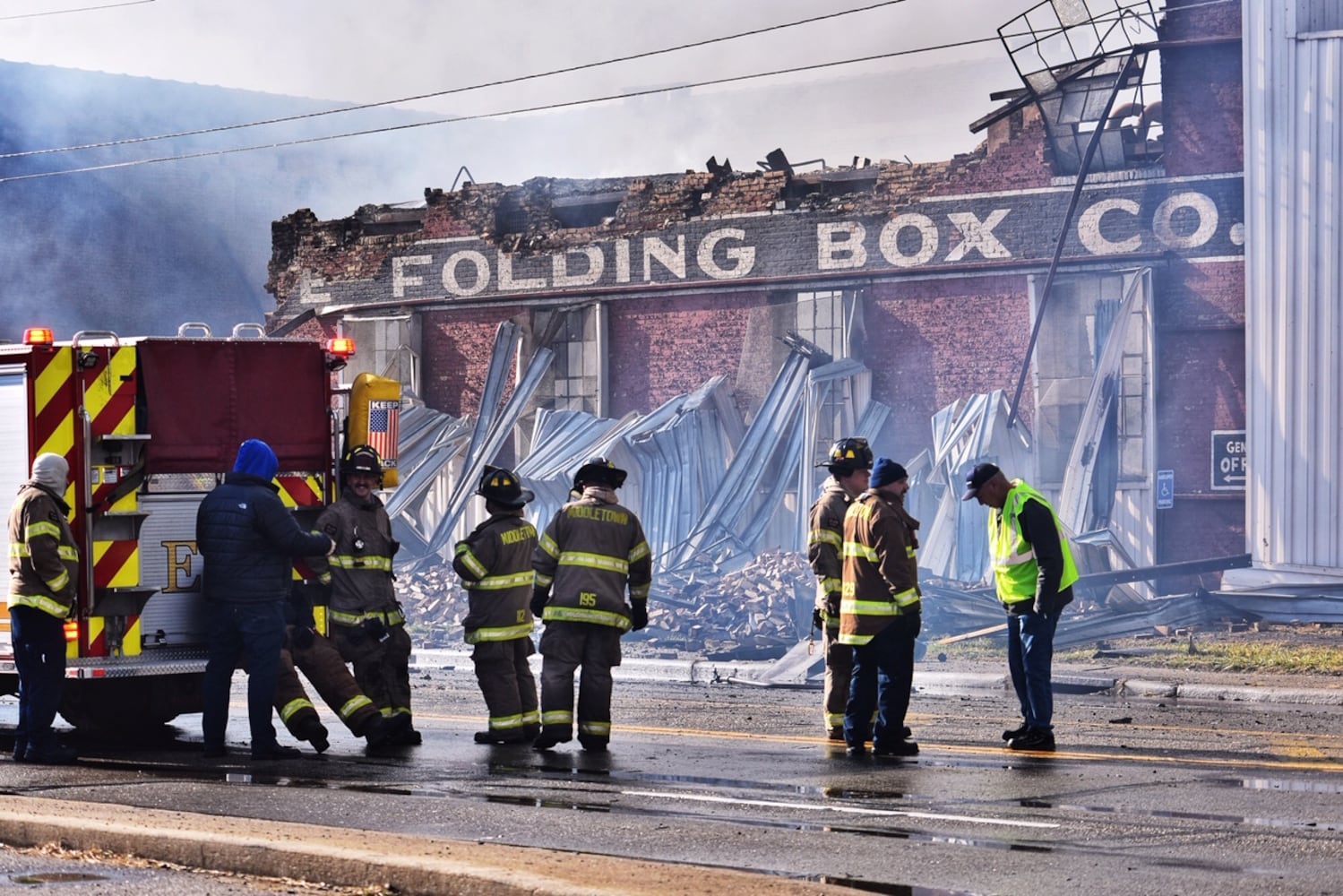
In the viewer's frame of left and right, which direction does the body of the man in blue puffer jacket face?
facing away from the viewer and to the right of the viewer

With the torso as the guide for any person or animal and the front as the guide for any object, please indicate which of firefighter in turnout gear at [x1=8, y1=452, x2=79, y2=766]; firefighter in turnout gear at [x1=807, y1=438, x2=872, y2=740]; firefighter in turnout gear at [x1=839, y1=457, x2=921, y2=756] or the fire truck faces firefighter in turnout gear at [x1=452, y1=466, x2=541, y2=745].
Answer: firefighter in turnout gear at [x1=8, y1=452, x2=79, y2=766]

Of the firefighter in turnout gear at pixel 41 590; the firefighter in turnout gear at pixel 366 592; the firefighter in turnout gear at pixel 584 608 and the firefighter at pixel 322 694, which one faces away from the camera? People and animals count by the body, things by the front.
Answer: the firefighter in turnout gear at pixel 584 608

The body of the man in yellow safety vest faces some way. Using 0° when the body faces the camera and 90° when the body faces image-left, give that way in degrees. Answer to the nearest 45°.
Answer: approximately 90°

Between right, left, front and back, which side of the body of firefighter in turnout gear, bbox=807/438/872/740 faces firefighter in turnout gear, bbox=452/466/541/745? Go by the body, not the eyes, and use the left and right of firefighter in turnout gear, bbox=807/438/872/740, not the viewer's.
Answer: back

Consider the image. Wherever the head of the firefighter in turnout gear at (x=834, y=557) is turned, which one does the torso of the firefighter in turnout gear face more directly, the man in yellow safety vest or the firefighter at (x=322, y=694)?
the man in yellow safety vest

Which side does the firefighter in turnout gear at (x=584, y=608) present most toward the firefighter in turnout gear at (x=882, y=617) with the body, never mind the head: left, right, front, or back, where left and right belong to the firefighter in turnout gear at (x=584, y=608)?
right

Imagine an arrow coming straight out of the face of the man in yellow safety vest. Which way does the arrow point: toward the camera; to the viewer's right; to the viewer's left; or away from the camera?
to the viewer's left

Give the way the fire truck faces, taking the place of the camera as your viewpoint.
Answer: facing away from the viewer and to the left of the viewer

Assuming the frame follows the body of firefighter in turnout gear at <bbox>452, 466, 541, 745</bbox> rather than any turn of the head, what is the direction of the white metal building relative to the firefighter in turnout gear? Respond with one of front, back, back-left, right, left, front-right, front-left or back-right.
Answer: right

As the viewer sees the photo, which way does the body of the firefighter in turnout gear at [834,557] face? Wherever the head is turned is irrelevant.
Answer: to the viewer's right
